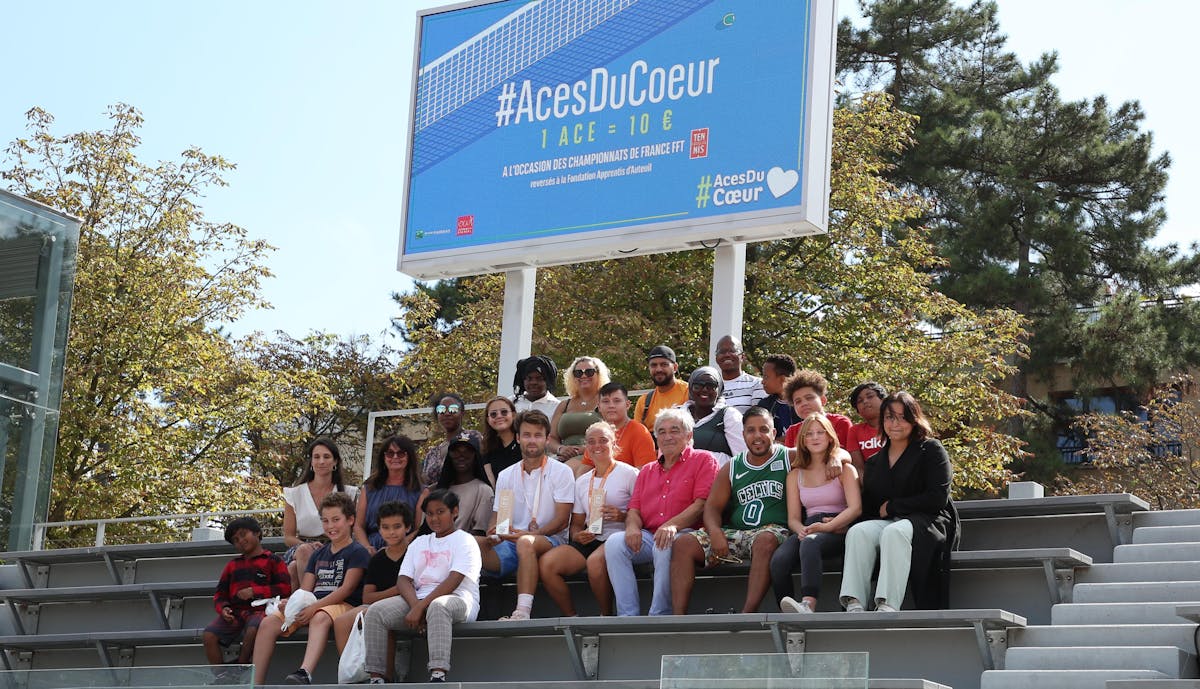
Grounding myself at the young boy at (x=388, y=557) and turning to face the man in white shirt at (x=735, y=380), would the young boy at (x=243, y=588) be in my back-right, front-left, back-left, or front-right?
back-left

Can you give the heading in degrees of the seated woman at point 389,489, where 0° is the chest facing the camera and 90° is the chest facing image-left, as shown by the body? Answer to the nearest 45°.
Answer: approximately 0°

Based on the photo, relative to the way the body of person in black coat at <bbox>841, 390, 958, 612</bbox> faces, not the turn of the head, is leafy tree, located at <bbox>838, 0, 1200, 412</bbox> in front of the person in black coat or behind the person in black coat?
behind

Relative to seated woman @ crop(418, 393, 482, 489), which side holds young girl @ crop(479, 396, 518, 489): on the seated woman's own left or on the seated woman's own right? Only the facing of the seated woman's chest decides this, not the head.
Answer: on the seated woman's own left

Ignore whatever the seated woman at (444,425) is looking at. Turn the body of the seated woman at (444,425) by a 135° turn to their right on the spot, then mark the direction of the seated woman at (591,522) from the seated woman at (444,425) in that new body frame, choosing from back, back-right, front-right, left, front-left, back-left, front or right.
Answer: back

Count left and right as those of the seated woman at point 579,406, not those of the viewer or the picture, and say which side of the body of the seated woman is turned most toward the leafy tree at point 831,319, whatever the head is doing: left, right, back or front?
back

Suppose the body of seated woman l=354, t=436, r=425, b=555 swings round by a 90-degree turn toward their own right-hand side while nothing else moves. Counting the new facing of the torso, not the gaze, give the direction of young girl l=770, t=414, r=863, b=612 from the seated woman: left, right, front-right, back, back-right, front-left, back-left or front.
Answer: back-left

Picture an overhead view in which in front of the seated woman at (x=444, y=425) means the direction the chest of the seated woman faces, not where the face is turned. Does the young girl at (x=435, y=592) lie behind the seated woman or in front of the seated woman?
in front

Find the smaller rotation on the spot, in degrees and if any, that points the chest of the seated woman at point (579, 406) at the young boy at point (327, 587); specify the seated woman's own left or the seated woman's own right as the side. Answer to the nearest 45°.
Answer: approximately 45° to the seated woman's own right

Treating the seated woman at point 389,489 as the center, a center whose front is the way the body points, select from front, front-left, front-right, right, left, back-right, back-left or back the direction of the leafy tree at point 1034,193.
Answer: back-left

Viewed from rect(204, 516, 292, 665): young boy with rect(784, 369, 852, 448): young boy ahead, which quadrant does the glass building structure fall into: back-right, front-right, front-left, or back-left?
back-left

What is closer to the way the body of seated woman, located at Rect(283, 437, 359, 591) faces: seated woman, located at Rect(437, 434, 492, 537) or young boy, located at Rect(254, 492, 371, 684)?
the young boy

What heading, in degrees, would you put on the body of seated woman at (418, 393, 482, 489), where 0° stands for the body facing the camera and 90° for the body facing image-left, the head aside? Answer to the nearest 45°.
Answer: approximately 0°
